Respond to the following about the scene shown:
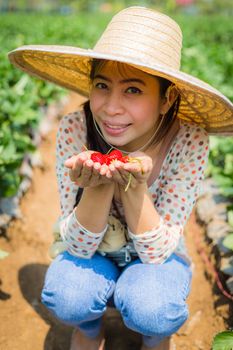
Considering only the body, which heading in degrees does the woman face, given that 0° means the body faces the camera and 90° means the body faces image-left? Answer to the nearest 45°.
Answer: approximately 0°
